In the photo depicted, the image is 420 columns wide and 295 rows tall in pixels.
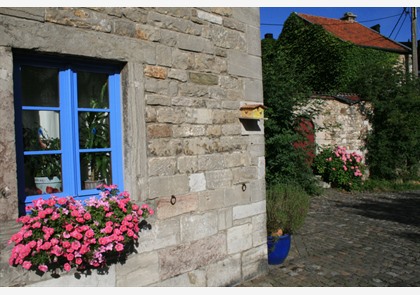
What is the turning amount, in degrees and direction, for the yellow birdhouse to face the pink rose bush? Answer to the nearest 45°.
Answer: approximately 135° to its left

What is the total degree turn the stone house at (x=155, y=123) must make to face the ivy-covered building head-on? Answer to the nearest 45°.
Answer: approximately 90° to its left

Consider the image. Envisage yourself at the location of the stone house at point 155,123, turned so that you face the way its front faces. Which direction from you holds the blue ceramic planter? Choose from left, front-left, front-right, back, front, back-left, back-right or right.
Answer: left

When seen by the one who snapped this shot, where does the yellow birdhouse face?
facing the viewer and to the right of the viewer

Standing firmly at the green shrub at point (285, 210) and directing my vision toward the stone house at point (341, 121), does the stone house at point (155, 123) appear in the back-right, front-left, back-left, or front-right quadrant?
back-left

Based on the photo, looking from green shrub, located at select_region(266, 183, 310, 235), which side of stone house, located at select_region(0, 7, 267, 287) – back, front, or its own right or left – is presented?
left

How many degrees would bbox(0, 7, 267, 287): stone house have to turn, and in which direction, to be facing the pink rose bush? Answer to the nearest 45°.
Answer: approximately 90° to its left

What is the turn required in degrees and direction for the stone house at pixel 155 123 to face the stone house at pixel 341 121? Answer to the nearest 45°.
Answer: approximately 90° to its left
